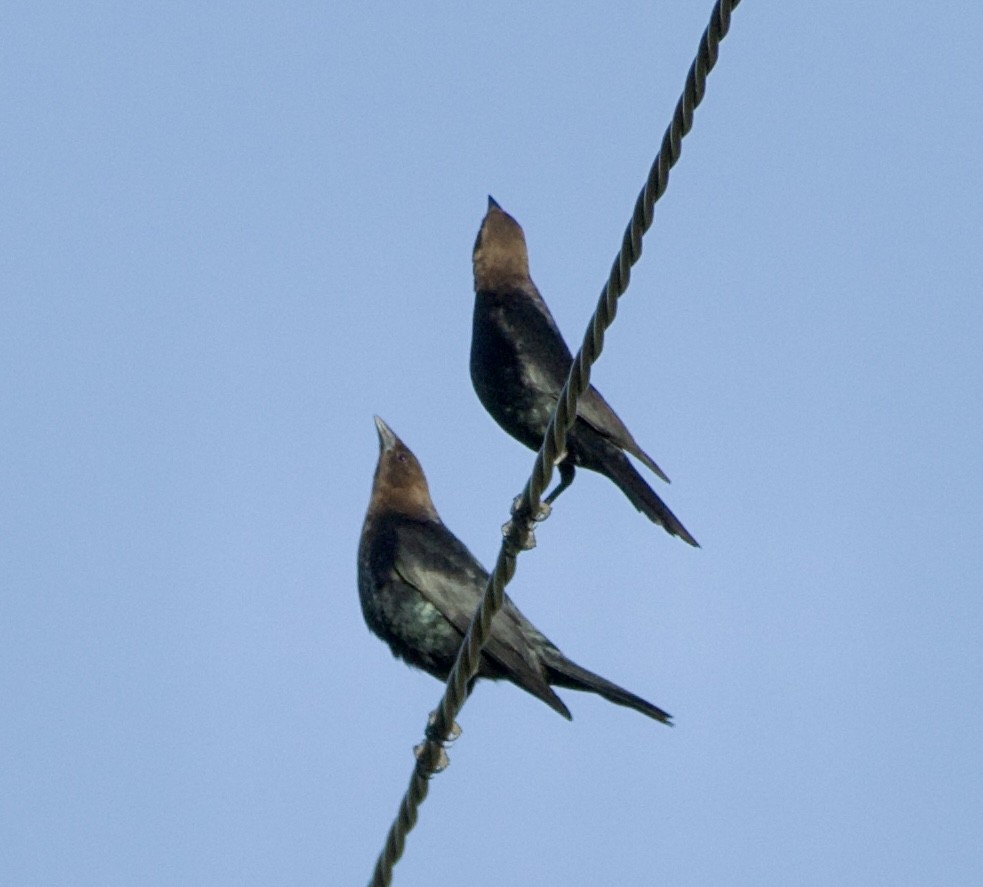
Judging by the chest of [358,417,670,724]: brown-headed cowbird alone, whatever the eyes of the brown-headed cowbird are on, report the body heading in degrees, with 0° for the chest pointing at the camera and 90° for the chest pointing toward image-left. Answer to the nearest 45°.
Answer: approximately 90°

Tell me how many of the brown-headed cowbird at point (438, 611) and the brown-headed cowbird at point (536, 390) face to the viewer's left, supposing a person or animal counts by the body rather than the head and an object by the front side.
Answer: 2

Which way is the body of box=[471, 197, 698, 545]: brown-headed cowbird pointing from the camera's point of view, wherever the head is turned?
to the viewer's left
